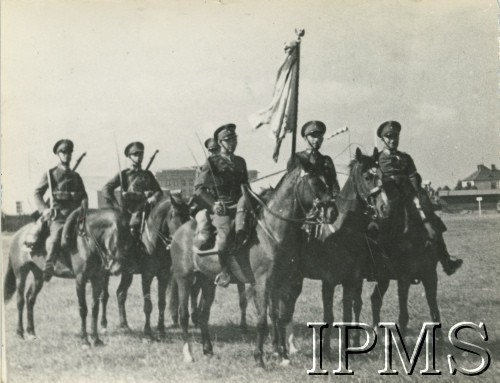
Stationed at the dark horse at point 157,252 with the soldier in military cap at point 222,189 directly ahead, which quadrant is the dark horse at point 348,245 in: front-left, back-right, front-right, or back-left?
front-left

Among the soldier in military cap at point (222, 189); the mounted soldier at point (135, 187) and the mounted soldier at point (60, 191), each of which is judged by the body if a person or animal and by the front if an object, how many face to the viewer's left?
0

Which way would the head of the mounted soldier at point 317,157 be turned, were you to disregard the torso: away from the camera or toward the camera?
toward the camera

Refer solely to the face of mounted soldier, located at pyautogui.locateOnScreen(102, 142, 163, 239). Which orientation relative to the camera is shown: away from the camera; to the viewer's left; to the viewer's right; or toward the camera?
toward the camera

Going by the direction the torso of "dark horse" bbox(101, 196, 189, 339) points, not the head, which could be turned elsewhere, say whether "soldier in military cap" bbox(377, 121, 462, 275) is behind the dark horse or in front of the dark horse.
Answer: in front

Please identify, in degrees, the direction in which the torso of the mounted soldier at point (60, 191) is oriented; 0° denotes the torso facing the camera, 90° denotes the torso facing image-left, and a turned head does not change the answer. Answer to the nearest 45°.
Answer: approximately 315°

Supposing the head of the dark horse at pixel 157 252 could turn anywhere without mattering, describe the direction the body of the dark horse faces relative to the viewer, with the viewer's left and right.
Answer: facing the viewer and to the right of the viewer

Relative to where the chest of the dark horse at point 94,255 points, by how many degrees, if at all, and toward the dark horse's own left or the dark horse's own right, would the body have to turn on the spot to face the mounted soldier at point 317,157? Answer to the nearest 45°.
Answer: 0° — it already faces them

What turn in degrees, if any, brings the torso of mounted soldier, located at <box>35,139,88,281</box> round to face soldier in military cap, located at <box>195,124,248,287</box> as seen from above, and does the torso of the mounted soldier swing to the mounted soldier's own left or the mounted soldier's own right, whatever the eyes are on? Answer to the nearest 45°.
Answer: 0° — they already face them

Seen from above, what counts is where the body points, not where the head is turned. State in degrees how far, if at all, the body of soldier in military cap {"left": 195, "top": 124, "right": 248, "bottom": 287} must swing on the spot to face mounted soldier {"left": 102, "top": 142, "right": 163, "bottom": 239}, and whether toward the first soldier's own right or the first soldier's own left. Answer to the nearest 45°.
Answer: approximately 180°

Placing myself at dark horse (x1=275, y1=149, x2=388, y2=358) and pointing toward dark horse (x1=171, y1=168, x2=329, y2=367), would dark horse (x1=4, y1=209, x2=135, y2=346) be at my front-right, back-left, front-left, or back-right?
front-right

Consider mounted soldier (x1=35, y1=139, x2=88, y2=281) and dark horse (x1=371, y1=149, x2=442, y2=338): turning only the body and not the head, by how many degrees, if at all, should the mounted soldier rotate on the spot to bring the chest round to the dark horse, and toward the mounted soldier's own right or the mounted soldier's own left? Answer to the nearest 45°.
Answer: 0° — they already face it
